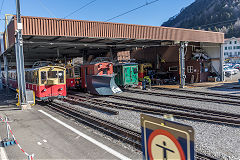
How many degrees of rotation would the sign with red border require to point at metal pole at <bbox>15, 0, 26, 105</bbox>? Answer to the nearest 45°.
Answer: approximately 90° to its right

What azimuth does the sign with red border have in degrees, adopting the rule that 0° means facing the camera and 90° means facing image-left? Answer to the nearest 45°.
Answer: approximately 45°

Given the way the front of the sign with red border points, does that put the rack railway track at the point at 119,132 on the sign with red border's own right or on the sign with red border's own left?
on the sign with red border's own right

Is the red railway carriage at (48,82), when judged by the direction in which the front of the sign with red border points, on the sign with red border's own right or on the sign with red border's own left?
on the sign with red border's own right

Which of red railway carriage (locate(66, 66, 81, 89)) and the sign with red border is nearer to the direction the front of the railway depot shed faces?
the sign with red border

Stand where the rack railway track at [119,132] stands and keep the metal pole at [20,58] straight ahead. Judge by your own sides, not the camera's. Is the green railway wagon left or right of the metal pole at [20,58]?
right

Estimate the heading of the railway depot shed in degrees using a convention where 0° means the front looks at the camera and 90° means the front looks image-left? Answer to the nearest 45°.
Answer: approximately 315°

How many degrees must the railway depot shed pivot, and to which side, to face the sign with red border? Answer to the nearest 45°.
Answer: approximately 45° to its right

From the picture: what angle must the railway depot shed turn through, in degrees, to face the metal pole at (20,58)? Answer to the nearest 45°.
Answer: approximately 90° to its right

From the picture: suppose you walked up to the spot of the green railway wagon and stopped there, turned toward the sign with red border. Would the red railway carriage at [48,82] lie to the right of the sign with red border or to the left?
right
